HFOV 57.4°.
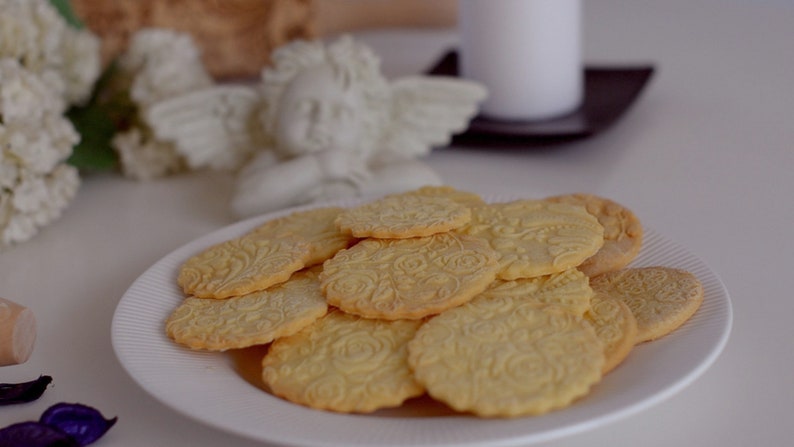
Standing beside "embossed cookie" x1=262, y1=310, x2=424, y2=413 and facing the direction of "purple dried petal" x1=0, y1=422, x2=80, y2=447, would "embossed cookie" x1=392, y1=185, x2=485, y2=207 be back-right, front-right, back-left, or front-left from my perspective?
back-right

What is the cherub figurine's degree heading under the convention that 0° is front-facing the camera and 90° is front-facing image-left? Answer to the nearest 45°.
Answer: approximately 0°

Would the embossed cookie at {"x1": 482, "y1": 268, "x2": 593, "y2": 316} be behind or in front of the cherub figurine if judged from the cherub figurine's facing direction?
in front

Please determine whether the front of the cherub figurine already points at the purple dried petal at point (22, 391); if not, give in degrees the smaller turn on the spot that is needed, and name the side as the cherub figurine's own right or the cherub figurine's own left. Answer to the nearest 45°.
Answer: approximately 45° to the cherub figurine's own right
